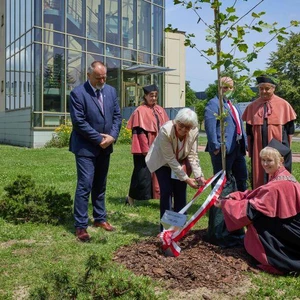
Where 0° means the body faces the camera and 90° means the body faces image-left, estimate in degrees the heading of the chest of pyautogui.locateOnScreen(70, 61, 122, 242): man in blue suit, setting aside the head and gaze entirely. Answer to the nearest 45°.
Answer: approximately 315°

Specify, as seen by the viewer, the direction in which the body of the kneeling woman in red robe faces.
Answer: to the viewer's left

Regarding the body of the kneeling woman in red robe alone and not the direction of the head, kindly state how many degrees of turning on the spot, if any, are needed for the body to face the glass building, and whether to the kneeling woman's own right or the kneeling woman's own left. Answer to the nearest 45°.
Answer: approximately 45° to the kneeling woman's own right

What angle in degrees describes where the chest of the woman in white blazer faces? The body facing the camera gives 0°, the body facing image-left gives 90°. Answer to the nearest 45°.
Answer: approximately 315°

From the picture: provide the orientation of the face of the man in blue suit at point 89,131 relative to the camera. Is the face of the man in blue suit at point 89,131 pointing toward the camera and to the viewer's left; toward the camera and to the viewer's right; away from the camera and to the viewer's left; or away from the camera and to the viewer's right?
toward the camera and to the viewer's right

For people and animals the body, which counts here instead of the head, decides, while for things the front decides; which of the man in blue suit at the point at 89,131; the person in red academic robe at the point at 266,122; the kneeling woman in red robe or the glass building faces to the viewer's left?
the kneeling woman in red robe

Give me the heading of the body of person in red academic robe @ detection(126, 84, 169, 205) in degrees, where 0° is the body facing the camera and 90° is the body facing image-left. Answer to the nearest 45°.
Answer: approximately 315°

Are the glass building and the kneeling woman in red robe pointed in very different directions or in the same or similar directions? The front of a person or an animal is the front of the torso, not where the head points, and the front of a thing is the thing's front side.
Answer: very different directions

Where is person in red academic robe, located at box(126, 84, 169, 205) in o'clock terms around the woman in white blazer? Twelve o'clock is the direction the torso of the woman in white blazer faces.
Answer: The person in red academic robe is roughly at 7 o'clock from the woman in white blazer.
